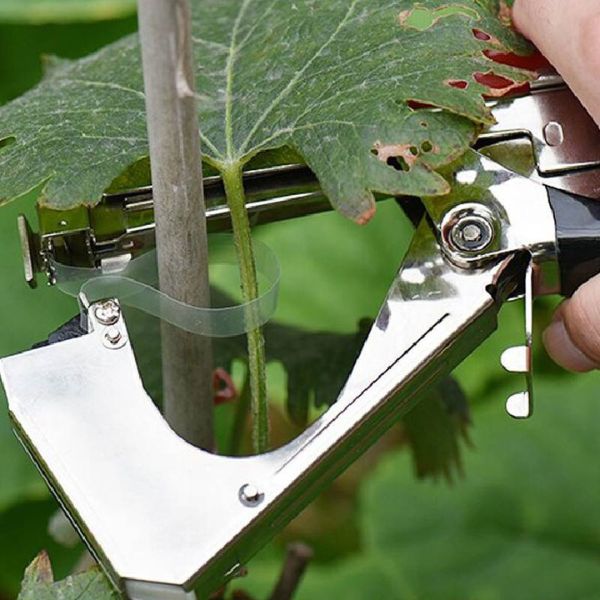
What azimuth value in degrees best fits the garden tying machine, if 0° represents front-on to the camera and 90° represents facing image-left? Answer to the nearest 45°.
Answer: approximately 90°
